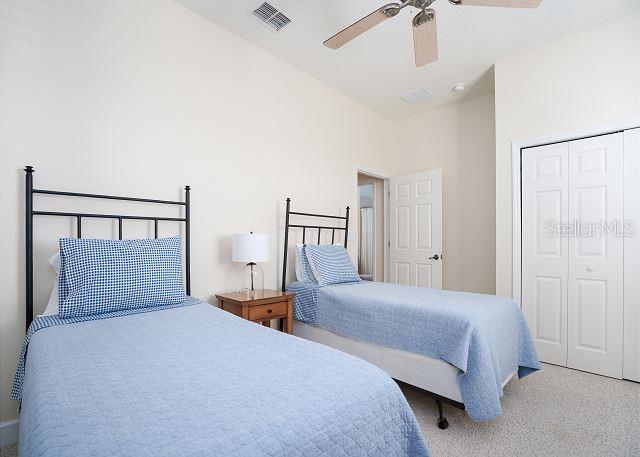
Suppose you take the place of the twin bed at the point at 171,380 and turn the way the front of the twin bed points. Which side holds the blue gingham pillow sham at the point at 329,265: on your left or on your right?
on your left

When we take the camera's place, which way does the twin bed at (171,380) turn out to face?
facing the viewer and to the right of the viewer

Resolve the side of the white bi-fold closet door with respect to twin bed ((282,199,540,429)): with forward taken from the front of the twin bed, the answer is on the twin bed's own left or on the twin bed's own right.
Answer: on the twin bed's own left

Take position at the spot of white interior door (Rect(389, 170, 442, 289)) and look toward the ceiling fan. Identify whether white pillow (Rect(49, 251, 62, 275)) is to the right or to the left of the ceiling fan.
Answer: right

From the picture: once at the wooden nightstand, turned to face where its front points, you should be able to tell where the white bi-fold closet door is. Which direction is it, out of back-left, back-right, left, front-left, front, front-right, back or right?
front-left

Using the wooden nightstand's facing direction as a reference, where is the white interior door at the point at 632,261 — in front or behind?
in front

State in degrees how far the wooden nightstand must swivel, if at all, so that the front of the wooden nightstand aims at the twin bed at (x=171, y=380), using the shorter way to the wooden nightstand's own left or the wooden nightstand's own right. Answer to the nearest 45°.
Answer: approximately 45° to the wooden nightstand's own right

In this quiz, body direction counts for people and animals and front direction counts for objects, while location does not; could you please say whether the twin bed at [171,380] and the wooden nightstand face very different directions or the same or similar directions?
same or similar directions

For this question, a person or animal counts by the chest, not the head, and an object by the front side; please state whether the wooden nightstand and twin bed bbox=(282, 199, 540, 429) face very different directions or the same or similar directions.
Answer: same or similar directions

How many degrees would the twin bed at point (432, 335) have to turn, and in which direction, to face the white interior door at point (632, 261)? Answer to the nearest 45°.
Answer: approximately 90° to its left

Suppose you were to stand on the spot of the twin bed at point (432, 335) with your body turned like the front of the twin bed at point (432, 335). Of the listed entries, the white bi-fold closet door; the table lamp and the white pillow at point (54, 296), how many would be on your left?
1

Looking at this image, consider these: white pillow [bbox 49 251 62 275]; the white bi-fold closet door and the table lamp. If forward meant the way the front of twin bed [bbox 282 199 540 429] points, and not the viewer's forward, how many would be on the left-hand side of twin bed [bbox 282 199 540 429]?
1

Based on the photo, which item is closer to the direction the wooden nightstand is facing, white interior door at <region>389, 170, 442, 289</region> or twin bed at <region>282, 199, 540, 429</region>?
the twin bed
